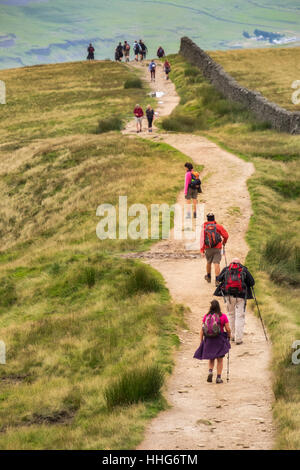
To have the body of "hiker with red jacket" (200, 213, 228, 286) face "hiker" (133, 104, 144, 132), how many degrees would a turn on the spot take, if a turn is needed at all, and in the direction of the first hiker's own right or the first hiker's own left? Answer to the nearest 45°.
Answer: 0° — they already face them

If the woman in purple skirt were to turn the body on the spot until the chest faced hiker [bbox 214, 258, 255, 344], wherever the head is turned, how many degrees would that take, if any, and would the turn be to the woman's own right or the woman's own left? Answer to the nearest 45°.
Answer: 0° — they already face them

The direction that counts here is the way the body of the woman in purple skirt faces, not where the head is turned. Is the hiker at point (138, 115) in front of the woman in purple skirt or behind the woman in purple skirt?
in front

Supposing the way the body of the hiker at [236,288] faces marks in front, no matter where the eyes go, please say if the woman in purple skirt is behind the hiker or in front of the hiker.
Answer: behind

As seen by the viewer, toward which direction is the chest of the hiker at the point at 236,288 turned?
away from the camera

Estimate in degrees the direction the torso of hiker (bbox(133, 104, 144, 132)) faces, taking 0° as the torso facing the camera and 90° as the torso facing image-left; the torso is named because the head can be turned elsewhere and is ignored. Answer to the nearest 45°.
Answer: approximately 0°

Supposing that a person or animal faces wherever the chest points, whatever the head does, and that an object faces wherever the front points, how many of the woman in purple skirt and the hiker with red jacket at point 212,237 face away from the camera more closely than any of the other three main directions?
2

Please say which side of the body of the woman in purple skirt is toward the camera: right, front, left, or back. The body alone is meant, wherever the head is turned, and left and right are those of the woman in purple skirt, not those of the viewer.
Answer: back

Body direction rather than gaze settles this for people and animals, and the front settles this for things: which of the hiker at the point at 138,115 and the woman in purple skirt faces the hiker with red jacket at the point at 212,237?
the woman in purple skirt

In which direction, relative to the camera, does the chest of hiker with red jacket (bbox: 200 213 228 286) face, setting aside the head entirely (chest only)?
away from the camera

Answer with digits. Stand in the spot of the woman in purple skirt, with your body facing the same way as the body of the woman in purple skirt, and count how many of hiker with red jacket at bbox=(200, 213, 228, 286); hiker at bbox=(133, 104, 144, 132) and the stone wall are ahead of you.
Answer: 3

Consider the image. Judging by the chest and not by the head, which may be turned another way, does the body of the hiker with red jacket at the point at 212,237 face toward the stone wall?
yes
